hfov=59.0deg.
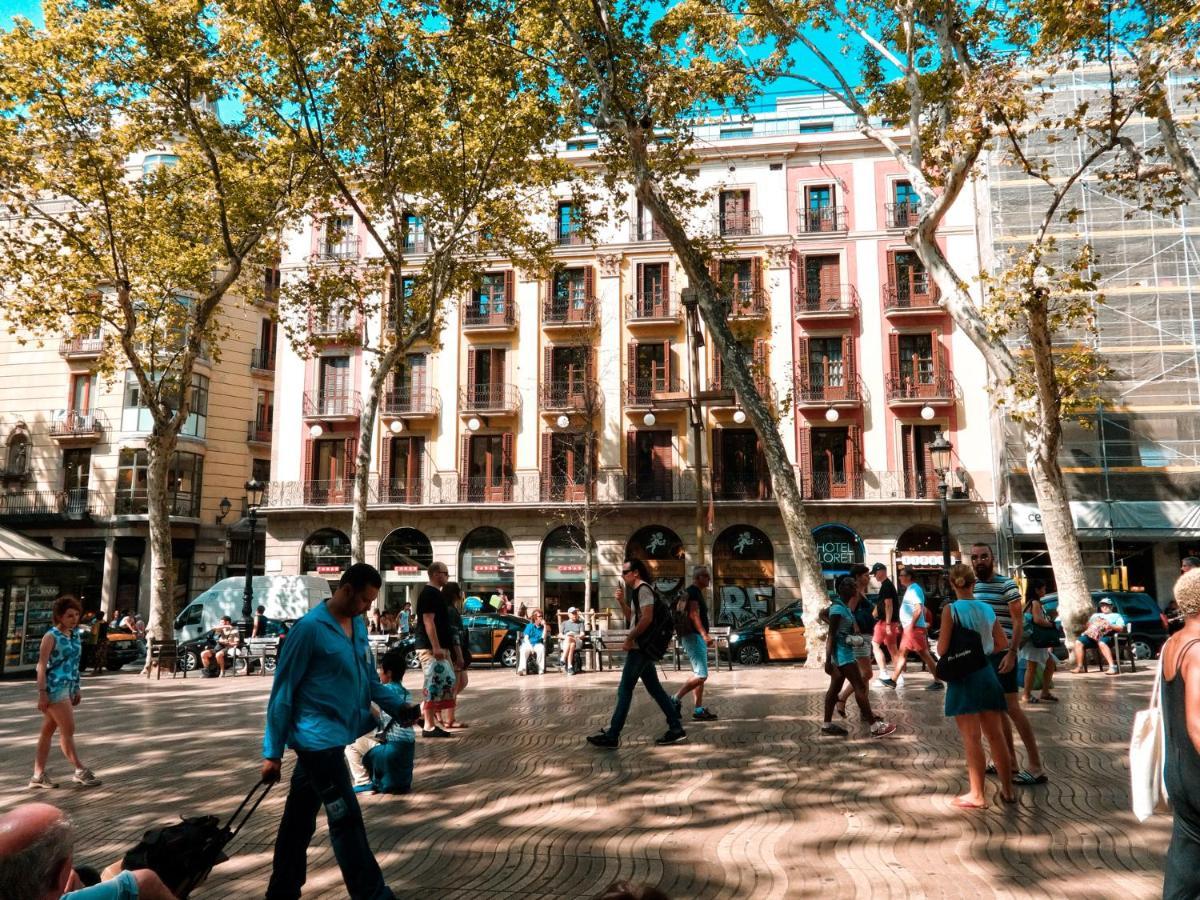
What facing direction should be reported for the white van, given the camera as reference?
facing to the left of the viewer

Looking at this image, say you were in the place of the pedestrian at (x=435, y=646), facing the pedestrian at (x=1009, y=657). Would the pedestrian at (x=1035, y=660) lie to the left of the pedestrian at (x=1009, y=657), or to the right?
left

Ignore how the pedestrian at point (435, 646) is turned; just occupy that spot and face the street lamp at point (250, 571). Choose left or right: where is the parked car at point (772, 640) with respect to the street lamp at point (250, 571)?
right

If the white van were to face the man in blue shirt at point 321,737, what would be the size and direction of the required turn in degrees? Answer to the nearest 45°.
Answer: approximately 90° to its left

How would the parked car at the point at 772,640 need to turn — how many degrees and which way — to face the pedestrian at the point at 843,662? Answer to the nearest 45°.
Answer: approximately 90° to its left

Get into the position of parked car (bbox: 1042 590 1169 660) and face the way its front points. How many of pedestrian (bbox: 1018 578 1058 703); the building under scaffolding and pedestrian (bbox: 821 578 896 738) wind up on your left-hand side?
2

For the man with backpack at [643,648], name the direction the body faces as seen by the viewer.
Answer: to the viewer's left

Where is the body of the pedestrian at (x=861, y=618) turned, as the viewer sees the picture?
to the viewer's right

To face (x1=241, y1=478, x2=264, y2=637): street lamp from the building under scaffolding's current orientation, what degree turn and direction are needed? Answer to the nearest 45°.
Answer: approximately 45° to its right

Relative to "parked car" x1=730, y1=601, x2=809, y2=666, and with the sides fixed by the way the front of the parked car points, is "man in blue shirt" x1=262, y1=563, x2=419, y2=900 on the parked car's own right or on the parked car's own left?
on the parked car's own left
